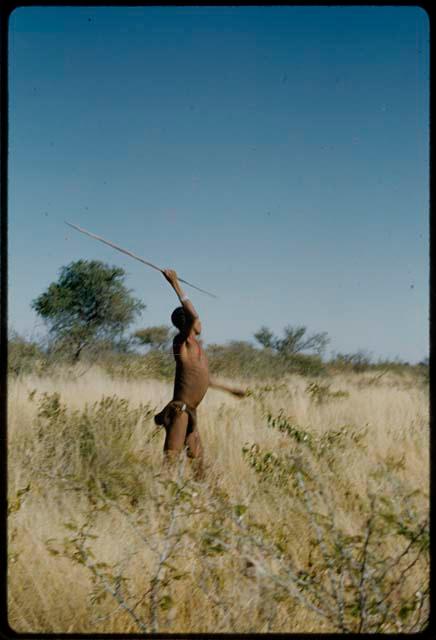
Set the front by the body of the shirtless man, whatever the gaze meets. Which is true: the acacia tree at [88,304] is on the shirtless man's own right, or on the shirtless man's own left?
on the shirtless man's own left

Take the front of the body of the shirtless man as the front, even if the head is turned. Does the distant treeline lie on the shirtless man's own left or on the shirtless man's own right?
on the shirtless man's own left
